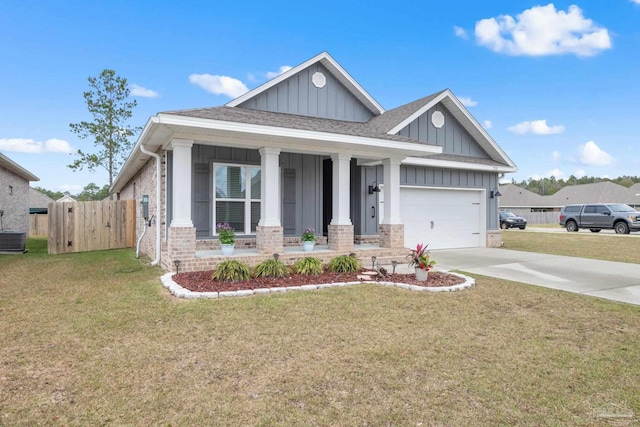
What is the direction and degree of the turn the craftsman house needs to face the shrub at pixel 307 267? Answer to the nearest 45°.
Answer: approximately 45° to its right

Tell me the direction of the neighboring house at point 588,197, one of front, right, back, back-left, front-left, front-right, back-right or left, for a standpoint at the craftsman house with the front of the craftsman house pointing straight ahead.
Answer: left

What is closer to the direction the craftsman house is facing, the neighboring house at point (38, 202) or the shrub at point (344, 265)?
the shrub

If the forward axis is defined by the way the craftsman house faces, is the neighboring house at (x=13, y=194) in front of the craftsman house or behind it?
behind

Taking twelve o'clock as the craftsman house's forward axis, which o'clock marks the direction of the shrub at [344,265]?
The shrub is roughly at 1 o'clock from the craftsman house.

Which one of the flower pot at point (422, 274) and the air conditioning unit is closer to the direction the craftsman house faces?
the flower pot

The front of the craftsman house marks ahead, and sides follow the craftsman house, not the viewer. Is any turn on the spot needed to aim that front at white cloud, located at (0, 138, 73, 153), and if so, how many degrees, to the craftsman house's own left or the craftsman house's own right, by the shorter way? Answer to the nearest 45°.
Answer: approximately 180°

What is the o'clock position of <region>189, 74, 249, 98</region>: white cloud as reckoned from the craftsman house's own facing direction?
The white cloud is roughly at 7 o'clock from the craftsman house.

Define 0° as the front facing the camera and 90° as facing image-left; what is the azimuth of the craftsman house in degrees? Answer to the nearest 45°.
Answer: approximately 315°

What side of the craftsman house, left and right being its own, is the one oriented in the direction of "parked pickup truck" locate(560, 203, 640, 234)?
left

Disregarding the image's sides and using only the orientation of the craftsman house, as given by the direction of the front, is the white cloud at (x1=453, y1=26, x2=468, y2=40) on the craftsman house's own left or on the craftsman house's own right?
on the craftsman house's own left
